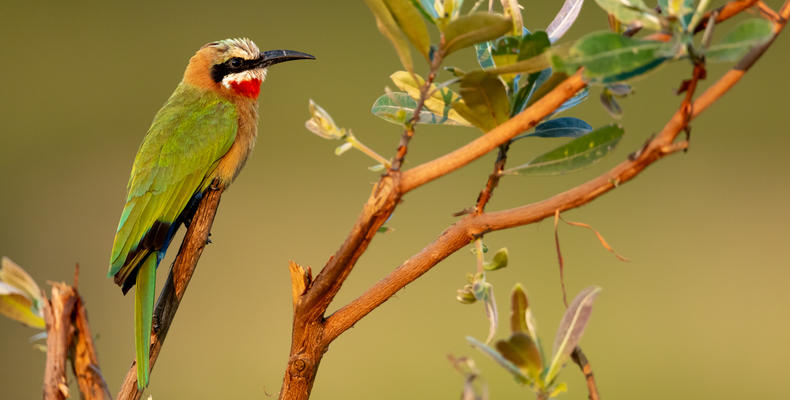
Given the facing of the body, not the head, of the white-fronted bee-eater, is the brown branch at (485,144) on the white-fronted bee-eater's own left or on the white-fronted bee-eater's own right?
on the white-fronted bee-eater's own right

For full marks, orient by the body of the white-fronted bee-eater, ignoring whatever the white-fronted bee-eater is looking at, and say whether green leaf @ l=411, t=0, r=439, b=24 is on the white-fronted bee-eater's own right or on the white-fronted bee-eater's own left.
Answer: on the white-fronted bee-eater's own right

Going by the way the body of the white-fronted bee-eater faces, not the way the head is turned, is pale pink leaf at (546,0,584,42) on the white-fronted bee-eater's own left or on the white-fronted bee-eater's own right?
on the white-fronted bee-eater's own right

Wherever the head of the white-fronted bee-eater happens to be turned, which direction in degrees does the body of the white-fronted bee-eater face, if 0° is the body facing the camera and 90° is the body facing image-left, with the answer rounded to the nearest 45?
approximately 270°
